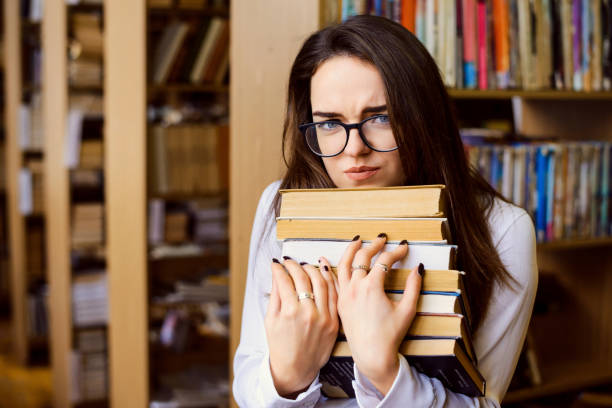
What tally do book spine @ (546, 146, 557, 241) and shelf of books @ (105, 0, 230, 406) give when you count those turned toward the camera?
2

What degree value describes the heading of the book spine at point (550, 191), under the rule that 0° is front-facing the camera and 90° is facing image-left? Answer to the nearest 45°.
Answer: approximately 0°

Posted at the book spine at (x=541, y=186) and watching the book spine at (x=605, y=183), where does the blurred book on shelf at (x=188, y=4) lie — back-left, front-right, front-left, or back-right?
back-left

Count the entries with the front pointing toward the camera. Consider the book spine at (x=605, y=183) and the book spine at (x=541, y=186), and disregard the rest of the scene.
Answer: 2
